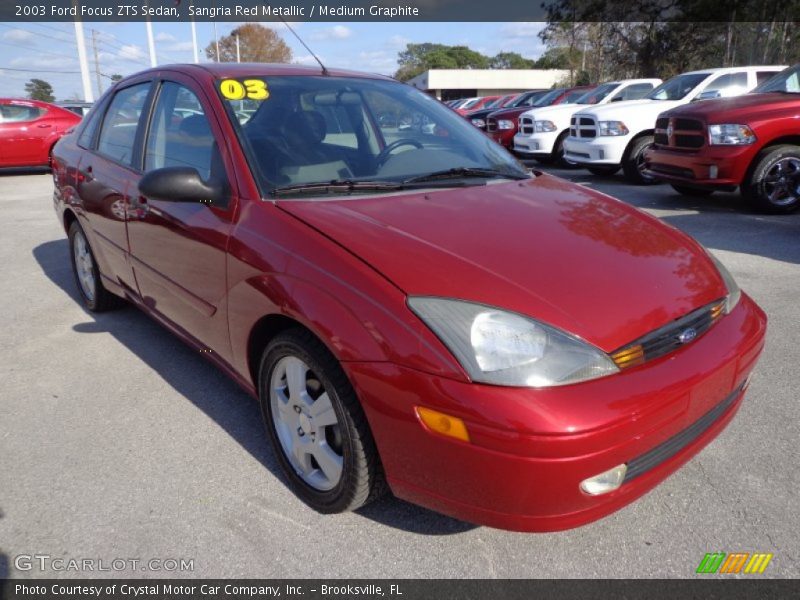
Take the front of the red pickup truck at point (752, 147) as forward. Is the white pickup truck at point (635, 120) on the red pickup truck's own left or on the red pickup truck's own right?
on the red pickup truck's own right

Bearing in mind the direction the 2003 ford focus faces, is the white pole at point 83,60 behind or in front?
behind

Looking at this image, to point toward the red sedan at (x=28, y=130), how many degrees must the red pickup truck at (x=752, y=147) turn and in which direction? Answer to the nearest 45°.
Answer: approximately 45° to its right

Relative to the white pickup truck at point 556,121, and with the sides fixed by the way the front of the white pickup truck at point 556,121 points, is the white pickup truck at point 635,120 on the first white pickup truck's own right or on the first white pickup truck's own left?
on the first white pickup truck's own left
